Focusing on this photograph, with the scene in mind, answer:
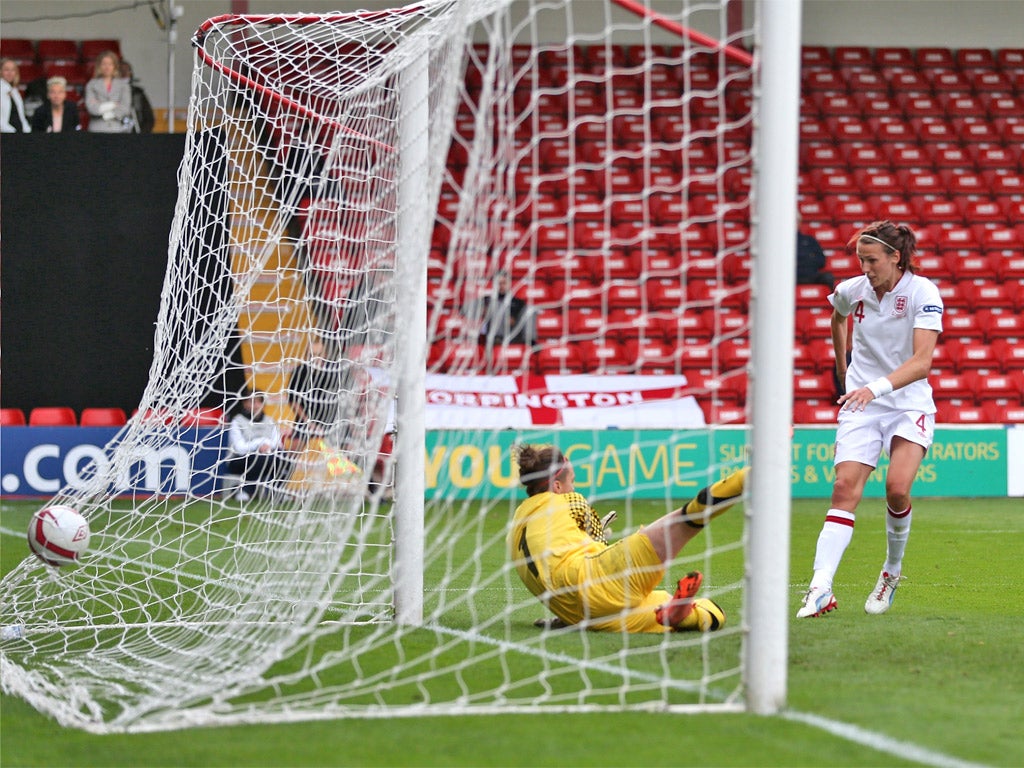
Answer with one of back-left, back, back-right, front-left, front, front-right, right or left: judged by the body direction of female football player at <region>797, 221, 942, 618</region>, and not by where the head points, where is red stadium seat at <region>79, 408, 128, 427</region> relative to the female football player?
right

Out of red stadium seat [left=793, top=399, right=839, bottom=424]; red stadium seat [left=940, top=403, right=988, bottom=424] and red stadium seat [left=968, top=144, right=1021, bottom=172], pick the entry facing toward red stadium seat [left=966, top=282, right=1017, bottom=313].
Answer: red stadium seat [left=968, top=144, right=1021, bottom=172]

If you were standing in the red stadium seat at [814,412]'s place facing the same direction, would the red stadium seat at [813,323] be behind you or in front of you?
behind

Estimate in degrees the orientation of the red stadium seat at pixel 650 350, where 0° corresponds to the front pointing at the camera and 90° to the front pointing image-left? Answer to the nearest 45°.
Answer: approximately 0°

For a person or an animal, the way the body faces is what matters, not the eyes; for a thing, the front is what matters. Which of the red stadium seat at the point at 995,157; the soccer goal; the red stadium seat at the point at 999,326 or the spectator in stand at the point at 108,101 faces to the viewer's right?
the soccer goal

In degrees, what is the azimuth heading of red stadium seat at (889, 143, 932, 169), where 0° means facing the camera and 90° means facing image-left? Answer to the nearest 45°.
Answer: approximately 0°

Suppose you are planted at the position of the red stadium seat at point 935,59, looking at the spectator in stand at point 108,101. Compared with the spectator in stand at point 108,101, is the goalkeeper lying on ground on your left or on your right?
left

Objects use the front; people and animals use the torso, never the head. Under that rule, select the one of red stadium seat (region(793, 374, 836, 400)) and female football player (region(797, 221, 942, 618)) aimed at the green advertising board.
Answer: the red stadium seat

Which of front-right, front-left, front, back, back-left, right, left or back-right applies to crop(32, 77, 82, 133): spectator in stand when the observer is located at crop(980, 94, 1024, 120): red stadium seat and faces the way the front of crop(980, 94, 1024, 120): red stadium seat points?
front-right

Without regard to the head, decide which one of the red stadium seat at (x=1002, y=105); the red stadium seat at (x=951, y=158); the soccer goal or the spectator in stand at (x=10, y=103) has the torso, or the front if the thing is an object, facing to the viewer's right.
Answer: the soccer goal

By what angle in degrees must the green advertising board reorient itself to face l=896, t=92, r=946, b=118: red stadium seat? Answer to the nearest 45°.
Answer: approximately 180°

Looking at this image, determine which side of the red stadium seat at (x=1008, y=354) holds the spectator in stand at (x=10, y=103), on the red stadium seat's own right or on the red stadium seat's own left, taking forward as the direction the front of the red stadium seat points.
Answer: on the red stadium seat's own right

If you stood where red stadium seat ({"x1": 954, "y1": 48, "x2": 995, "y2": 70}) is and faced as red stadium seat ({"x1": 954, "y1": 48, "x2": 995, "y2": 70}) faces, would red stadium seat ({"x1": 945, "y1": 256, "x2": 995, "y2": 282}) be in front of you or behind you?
in front

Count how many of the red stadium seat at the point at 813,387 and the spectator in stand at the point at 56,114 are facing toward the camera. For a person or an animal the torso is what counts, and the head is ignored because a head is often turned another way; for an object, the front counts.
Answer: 2

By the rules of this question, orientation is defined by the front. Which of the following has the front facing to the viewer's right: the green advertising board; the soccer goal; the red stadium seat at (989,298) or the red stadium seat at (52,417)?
the soccer goal
